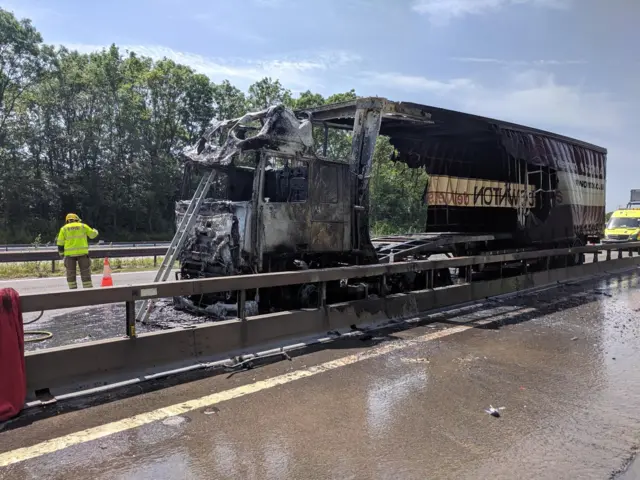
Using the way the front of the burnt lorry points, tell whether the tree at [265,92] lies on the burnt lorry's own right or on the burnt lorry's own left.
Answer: on the burnt lorry's own right

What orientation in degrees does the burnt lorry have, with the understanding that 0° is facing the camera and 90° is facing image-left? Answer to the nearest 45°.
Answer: approximately 45°

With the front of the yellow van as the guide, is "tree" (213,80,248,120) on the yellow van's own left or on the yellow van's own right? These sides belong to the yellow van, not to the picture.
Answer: on the yellow van's own right
